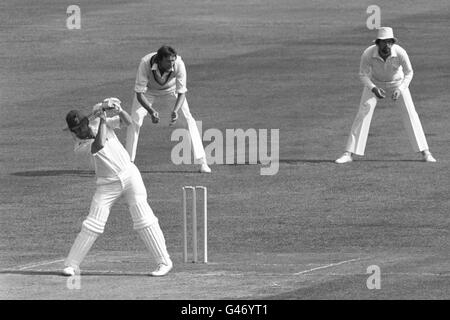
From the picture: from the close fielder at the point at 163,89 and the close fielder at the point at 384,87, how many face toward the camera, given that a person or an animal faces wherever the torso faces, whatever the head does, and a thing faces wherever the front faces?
2

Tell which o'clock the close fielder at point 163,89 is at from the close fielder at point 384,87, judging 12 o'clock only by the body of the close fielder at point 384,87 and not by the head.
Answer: the close fielder at point 163,89 is roughly at 2 o'clock from the close fielder at point 384,87.

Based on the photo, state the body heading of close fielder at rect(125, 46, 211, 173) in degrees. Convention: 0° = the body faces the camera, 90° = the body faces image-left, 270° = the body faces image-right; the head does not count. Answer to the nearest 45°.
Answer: approximately 0°

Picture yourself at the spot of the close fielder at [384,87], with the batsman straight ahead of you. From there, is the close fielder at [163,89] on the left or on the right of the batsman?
right

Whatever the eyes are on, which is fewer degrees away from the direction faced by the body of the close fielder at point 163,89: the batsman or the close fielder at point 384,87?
the batsman

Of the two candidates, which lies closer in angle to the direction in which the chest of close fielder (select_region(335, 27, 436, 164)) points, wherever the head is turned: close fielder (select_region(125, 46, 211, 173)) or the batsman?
the batsman

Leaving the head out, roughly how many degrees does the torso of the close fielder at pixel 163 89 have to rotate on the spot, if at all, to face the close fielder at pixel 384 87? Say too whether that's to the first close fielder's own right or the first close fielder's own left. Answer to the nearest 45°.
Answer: approximately 90° to the first close fielder's own left

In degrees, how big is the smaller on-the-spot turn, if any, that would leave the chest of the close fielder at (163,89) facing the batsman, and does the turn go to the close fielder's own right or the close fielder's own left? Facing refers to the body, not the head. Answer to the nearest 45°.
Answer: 0° — they already face them

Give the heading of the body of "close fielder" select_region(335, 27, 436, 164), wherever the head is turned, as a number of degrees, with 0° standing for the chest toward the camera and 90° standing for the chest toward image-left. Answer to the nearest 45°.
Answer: approximately 0°
